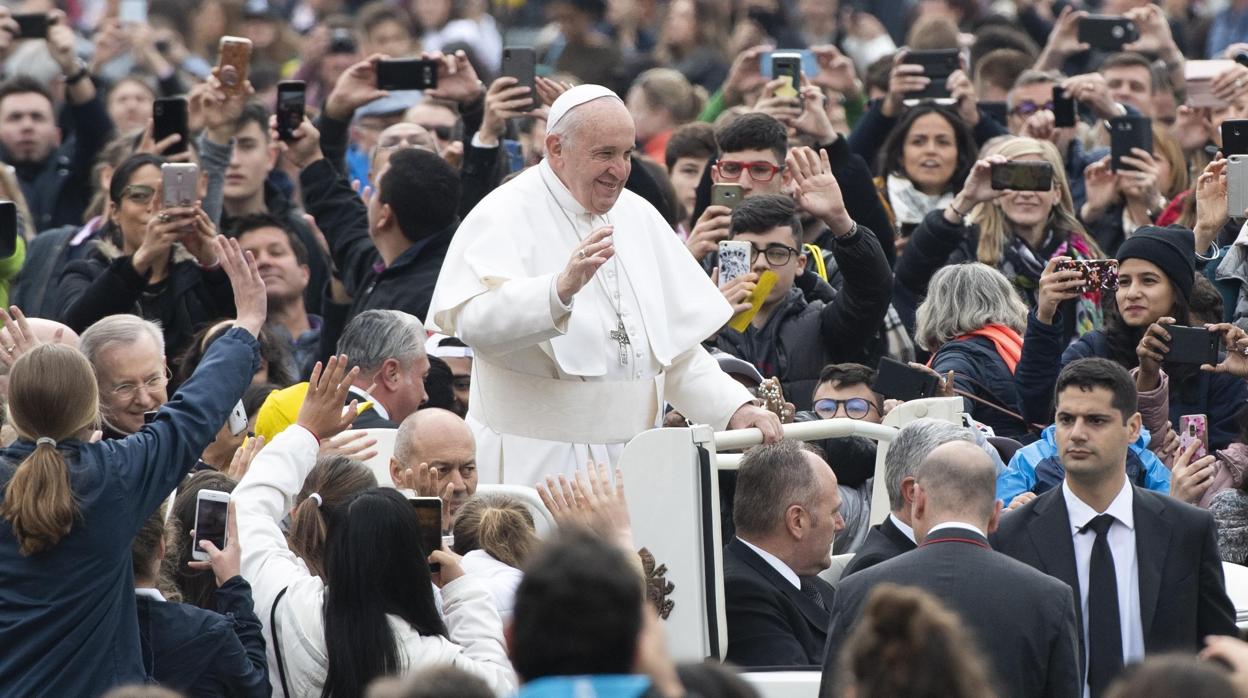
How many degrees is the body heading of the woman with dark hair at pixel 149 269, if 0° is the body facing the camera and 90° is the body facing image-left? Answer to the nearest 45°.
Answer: approximately 315°

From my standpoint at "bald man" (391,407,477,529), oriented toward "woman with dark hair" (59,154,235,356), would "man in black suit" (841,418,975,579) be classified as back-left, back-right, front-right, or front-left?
back-right

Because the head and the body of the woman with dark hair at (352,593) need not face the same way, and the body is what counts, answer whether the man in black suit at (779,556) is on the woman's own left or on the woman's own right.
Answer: on the woman's own right

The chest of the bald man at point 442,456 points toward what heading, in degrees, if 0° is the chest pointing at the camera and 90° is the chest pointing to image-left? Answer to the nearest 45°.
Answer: approximately 315°

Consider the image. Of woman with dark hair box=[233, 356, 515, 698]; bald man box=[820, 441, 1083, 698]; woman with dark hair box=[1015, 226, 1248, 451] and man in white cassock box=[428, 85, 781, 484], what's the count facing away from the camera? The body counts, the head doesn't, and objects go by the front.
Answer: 2

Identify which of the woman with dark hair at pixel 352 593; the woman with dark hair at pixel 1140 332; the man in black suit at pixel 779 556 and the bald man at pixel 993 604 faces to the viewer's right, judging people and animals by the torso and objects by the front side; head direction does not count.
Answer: the man in black suit

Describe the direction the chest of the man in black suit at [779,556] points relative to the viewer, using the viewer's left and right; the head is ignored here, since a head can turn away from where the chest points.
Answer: facing to the right of the viewer

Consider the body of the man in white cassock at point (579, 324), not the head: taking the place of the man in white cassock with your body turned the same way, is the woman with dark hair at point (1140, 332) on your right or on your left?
on your left

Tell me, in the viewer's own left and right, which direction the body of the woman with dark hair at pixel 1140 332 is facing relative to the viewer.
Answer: facing the viewer and to the left of the viewer

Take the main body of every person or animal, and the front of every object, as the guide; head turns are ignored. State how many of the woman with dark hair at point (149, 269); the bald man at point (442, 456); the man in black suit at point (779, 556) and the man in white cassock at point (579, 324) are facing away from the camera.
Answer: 0

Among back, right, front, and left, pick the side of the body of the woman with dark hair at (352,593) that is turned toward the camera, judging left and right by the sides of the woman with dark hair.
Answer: back

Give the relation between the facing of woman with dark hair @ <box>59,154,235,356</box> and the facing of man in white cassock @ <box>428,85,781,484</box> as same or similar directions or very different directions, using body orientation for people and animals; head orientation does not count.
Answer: same or similar directions

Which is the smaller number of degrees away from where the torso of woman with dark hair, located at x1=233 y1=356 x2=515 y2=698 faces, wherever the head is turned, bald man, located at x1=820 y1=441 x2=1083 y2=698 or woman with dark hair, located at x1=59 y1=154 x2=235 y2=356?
the woman with dark hair

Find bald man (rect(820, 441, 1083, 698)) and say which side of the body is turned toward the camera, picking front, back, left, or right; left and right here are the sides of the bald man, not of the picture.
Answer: back
